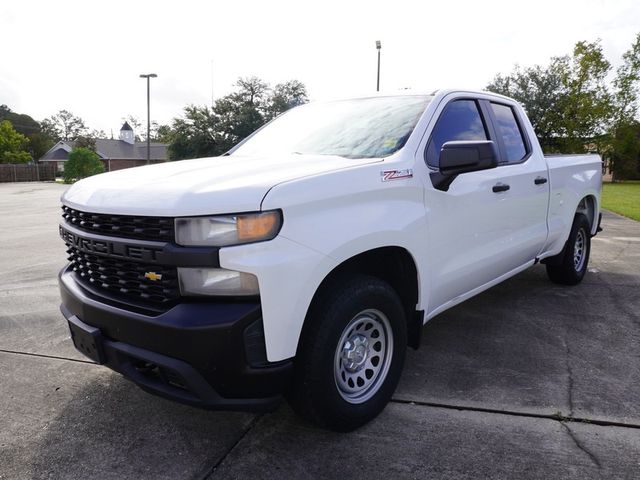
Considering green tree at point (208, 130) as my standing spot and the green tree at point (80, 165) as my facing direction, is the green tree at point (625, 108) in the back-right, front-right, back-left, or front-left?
back-left

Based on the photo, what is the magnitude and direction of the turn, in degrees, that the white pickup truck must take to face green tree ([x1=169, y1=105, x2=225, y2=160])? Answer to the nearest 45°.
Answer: approximately 135° to its right

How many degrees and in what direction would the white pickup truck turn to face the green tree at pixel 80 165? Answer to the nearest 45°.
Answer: approximately 90° to its right

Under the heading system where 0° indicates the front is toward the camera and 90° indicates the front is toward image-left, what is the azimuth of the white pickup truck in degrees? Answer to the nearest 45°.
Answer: approximately 45°

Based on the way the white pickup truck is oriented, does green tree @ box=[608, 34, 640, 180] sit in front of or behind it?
behind
